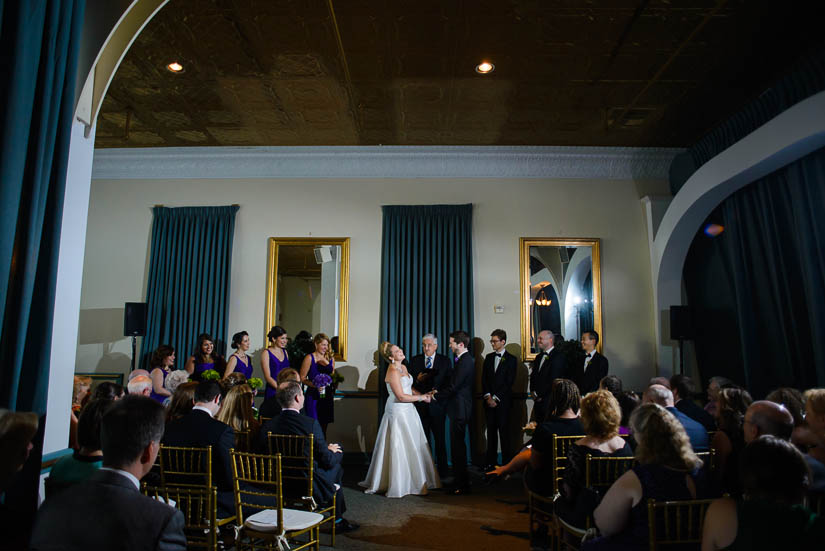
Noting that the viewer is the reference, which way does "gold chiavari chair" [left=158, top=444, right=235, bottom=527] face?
facing away from the viewer and to the right of the viewer

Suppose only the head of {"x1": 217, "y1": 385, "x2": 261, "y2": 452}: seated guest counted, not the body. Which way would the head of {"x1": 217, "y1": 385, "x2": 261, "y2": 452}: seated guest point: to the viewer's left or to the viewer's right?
to the viewer's right

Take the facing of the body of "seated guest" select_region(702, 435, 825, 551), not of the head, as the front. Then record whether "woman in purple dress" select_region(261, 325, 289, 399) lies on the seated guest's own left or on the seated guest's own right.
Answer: on the seated guest's own left

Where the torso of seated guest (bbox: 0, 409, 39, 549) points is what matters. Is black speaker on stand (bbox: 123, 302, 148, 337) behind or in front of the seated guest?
in front

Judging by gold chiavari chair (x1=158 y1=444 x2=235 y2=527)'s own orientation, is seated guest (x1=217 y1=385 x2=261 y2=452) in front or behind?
in front

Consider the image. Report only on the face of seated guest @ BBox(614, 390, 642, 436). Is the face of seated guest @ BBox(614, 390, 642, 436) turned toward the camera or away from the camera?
away from the camera

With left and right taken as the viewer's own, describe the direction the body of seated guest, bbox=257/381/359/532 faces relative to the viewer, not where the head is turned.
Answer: facing away from the viewer and to the right of the viewer

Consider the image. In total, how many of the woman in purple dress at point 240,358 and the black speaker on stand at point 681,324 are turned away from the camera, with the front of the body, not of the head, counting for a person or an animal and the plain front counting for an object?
0

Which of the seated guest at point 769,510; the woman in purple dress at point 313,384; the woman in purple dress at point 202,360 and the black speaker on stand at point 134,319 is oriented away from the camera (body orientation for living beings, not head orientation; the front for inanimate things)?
the seated guest

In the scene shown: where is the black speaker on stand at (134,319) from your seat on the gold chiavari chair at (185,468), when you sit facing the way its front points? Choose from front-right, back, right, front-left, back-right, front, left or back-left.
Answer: front-left

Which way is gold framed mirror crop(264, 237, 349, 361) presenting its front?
toward the camera

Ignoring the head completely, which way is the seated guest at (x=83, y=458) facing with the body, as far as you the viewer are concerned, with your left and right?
facing away from the viewer and to the right of the viewer

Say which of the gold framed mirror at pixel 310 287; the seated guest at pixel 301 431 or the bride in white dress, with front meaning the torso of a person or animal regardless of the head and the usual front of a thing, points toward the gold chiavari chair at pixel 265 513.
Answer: the gold framed mirror

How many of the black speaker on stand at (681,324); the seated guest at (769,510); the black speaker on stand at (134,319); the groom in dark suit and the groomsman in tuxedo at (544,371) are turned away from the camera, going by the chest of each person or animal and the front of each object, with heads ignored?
1

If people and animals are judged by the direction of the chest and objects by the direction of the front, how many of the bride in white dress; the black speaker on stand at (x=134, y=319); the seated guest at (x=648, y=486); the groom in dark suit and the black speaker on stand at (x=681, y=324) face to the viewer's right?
1

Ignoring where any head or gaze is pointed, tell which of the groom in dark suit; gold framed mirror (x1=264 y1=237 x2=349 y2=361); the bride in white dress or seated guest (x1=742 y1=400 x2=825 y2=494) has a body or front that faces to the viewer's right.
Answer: the bride in white dress
